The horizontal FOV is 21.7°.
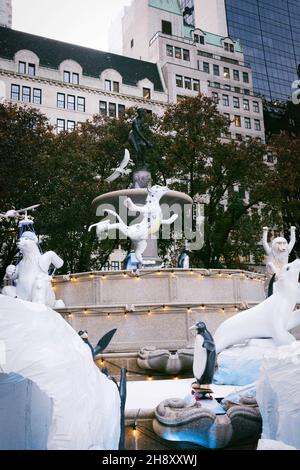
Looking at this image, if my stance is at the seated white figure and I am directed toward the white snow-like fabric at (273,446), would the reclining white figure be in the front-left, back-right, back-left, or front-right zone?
front-left

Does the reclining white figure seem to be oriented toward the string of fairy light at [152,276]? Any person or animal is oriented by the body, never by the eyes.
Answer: no

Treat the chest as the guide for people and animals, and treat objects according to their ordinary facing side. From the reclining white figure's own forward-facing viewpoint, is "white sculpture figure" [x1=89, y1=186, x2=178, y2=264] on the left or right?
on its left

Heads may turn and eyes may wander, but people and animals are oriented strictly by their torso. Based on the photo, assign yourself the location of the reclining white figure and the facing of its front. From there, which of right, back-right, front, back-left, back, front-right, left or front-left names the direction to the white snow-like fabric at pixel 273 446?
right

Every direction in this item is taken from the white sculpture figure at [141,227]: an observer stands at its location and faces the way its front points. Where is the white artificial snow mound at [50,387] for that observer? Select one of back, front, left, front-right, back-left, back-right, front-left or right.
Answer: right

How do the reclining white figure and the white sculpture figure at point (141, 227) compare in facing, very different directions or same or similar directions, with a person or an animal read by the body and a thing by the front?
same or similar directions
